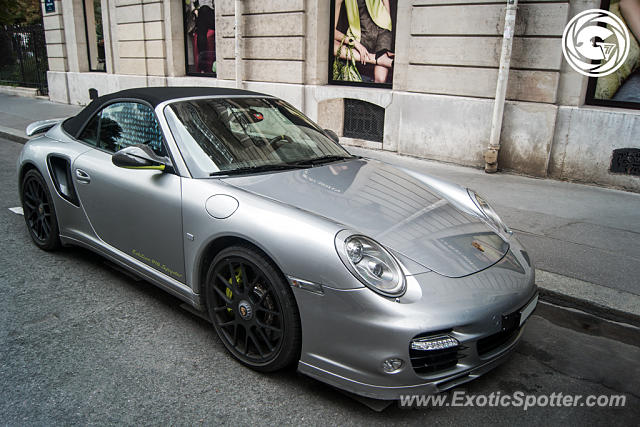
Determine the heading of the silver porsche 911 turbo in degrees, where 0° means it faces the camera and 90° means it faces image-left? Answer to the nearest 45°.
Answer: approximately 315°

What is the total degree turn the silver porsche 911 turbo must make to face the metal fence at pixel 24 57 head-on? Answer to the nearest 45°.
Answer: approximately 180°

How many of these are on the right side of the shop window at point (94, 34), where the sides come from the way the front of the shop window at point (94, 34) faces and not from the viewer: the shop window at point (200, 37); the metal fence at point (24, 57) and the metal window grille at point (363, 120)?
1

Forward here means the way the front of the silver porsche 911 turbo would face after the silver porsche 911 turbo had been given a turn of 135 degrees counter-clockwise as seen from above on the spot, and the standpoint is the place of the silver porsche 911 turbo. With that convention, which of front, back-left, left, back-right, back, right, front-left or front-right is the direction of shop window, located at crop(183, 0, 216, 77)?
front

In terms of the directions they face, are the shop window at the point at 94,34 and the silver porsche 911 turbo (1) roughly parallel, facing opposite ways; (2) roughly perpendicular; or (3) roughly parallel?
roughly perpendicular

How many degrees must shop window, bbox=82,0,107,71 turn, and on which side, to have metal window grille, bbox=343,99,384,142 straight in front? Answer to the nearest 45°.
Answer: approximately 90° to its left

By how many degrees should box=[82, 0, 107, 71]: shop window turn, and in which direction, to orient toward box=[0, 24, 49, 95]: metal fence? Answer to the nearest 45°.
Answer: approximately 90° to its right

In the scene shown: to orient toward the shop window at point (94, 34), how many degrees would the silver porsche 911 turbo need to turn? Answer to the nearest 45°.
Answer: approximately 135° to its left

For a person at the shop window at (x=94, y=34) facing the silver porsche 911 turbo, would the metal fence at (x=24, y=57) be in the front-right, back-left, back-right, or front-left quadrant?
back-right
